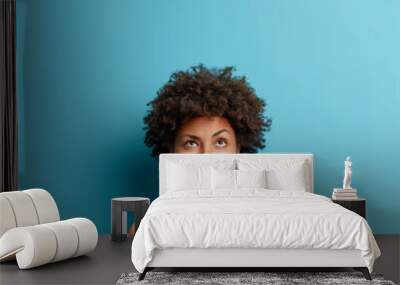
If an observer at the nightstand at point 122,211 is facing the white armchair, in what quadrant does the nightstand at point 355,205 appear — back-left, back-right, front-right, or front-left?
back-left

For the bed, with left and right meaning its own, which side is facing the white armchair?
right

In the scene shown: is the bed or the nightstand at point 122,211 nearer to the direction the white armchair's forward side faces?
the bed

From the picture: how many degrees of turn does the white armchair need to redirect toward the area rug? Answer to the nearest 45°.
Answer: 0° — it already faces it

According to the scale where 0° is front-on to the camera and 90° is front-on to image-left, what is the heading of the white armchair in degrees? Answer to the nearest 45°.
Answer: approximately 315°

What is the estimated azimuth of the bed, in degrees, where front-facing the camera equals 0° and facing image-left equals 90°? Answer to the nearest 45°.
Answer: approximately 0°
